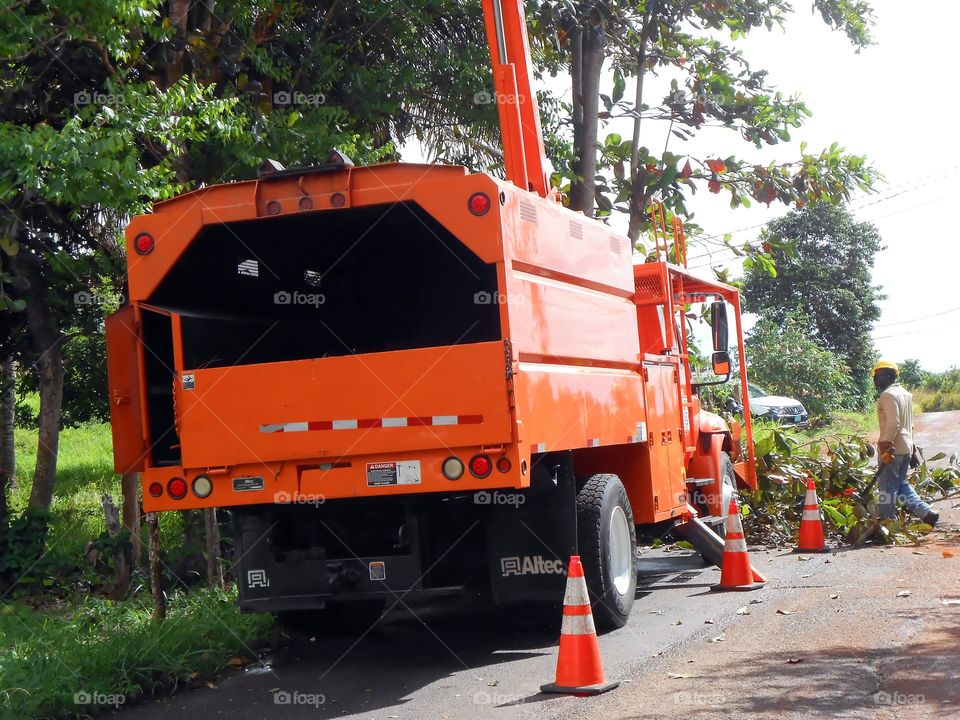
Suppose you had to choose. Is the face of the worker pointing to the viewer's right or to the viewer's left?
to the viewer's left

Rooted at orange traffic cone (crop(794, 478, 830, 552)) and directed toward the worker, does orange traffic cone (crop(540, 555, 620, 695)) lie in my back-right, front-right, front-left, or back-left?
back-right

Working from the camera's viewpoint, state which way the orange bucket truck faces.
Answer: facing away from the viewer and to the right of the viewer

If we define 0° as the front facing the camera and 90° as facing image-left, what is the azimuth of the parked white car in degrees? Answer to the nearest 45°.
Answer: approximately 315°
